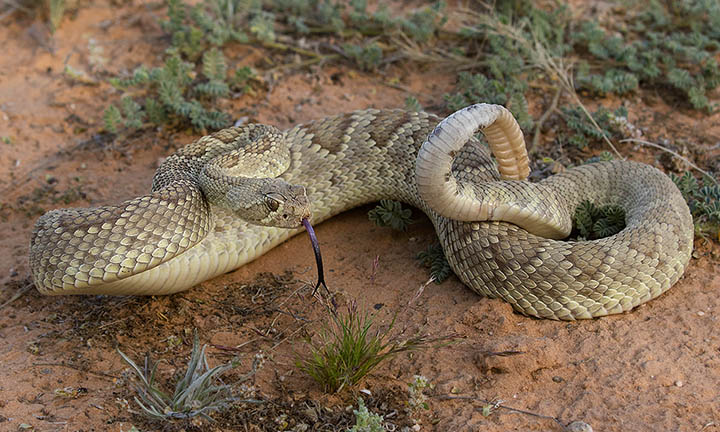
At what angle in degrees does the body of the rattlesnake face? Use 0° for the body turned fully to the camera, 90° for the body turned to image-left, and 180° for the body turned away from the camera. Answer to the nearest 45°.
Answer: approximately 315°

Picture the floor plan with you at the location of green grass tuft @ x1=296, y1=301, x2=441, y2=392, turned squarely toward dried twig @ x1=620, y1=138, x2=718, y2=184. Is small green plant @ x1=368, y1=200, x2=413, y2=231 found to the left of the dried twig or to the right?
left

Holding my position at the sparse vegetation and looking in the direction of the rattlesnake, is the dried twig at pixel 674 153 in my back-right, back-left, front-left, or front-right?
front-left

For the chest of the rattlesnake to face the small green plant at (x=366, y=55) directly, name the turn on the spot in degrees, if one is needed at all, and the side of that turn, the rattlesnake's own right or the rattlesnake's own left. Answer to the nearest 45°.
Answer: approximately 135° to the rattlesnake's own left

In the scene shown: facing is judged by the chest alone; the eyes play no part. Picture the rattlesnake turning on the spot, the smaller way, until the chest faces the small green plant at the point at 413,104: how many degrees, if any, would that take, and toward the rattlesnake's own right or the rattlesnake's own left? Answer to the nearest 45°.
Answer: approximately 135° to the rattlesnake's own left

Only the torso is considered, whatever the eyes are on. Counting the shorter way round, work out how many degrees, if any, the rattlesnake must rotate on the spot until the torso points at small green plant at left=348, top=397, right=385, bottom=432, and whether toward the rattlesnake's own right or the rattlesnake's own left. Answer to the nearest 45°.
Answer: approximately 45° to the rattlesnake's own right

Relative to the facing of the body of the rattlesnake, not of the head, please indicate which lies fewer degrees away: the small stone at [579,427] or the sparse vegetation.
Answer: the small stone

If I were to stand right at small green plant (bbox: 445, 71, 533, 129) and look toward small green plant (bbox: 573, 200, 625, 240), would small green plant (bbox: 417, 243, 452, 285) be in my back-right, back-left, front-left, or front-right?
front-right

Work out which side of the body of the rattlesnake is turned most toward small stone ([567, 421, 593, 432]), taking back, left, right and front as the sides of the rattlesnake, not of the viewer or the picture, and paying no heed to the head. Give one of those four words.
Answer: front

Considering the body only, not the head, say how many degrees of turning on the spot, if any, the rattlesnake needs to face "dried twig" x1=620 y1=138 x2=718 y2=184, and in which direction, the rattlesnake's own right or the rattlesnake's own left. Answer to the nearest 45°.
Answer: approximately 90° to the rattlesnake's own left
